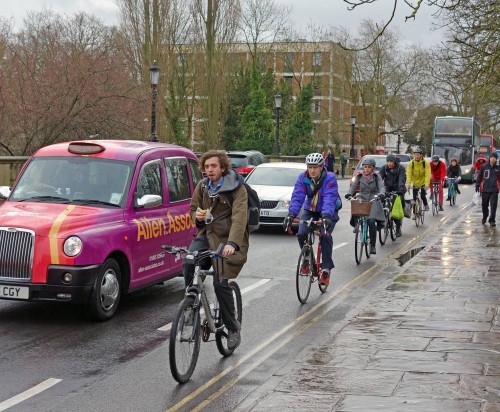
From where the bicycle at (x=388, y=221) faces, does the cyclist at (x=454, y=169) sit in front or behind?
behind

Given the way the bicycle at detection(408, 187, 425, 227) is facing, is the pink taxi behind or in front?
in front

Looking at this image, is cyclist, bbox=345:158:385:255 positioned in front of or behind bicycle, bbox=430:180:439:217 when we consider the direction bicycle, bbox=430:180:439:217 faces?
in front

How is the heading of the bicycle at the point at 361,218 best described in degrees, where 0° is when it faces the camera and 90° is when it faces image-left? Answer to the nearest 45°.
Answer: approximately 0°

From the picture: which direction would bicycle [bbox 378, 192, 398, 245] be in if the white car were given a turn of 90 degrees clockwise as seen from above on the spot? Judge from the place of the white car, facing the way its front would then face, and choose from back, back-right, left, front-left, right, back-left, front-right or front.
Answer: back

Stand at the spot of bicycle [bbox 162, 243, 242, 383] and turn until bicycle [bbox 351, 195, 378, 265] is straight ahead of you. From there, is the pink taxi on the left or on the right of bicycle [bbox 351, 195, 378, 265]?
left

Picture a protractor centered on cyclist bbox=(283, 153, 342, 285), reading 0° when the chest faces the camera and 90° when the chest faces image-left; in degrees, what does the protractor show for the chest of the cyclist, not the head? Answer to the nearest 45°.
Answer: approximately 45°

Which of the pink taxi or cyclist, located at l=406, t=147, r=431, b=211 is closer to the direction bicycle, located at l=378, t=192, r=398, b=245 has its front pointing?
the pink taxi

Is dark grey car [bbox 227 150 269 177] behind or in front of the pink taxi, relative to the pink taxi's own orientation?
behind
